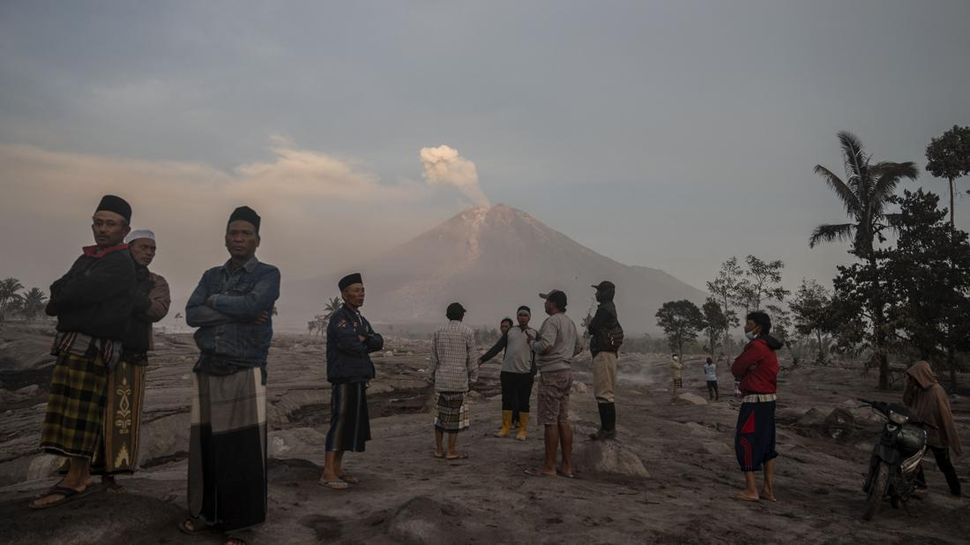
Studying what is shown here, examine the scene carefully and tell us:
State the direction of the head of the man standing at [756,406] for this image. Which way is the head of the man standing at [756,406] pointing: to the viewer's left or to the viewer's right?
to the viewer's left

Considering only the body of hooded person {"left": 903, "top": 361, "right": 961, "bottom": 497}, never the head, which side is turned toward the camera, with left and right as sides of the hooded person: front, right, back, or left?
left

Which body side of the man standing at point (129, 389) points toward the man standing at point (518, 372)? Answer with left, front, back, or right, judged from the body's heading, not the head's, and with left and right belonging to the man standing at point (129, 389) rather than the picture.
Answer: left

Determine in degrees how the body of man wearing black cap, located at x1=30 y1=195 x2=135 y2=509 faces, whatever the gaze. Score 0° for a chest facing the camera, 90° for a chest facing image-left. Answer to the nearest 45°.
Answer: approximately 45°

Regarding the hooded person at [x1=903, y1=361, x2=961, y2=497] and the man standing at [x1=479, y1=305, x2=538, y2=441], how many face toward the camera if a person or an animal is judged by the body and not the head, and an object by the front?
1

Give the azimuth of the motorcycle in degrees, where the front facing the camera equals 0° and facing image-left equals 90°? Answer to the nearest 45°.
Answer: approximately 45°

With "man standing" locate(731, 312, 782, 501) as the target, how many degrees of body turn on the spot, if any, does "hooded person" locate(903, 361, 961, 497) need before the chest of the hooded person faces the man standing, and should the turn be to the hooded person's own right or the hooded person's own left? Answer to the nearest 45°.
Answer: approximately 45° to the hooded person's own left

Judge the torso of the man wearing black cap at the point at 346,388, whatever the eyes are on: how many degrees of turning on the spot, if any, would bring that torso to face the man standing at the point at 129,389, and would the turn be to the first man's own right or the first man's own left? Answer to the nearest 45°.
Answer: approximately 90° to the first man's own right

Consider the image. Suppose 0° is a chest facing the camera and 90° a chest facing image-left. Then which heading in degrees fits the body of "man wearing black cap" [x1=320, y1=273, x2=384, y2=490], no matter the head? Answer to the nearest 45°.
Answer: approximately 315°
